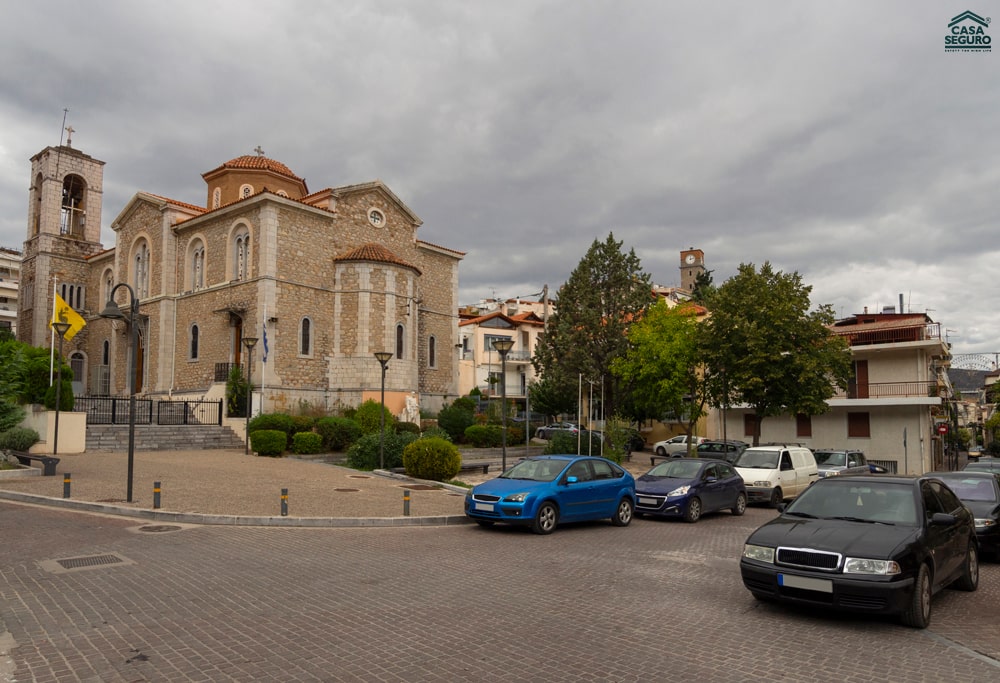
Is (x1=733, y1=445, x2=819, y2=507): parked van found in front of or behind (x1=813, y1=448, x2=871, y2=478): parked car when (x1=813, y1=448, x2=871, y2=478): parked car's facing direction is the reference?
in front

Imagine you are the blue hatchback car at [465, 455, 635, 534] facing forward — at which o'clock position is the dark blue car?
The dark blue car is roughly at 6 o'clock from the blue hatchback car.

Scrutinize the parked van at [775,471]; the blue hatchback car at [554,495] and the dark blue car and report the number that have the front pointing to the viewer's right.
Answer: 0

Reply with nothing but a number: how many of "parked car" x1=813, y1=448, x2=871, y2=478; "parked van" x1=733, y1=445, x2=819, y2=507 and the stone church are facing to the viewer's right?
0

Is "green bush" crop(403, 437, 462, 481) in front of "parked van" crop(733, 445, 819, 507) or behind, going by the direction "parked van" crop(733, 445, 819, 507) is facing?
in front

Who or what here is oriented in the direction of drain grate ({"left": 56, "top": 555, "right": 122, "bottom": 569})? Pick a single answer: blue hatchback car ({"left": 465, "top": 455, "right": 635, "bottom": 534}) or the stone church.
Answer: the blue hatchback car

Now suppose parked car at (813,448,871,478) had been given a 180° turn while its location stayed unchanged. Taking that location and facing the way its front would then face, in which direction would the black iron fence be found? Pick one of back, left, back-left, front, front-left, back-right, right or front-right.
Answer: back-left

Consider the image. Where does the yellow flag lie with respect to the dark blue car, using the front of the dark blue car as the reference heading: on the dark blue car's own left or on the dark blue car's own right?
on the dark blue car's own right

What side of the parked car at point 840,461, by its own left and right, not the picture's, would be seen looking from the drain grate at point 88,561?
front

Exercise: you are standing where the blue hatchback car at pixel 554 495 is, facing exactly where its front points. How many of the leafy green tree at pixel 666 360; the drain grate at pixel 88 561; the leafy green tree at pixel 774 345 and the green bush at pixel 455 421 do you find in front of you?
1

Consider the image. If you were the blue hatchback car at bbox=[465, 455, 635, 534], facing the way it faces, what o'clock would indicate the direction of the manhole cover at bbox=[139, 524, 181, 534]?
The manhole cover is roughly at 1 o'clock from the blue hatchback car.

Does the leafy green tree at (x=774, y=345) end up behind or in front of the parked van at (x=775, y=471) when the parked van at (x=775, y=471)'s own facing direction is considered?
behind

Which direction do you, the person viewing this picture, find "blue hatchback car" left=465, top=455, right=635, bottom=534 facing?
facing the viewer and to the left of the viewer

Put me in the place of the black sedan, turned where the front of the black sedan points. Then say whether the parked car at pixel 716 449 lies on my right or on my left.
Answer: on my right

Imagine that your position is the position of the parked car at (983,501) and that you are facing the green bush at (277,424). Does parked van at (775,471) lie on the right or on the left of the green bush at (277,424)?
right
